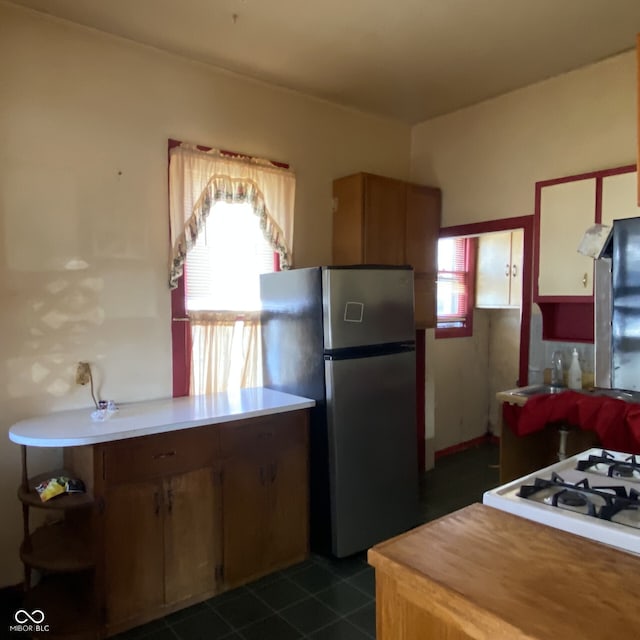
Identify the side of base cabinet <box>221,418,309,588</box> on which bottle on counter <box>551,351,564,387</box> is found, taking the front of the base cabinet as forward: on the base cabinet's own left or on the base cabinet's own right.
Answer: on the base cabinet's own left

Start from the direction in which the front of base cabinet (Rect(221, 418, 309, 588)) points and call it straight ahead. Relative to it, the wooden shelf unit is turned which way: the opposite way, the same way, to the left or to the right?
to the right

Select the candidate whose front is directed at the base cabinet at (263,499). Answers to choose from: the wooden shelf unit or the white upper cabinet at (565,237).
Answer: the white upper cabinet
